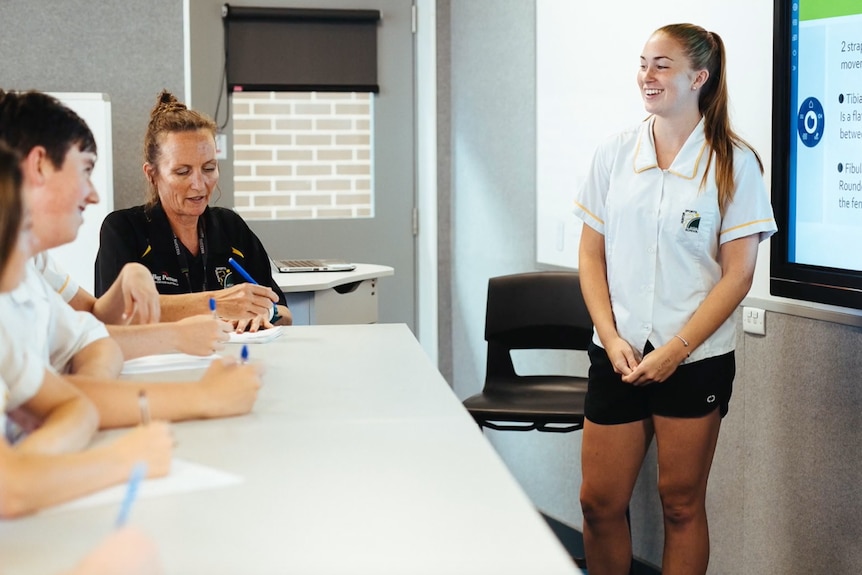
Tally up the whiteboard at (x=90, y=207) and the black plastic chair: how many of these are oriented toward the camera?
2

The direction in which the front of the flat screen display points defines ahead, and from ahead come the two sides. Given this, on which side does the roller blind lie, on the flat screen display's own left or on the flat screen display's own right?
on the flat screen display's own right

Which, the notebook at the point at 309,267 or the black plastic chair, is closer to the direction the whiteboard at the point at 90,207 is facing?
the black plastic chair

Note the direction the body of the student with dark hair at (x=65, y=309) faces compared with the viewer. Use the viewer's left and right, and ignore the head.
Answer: facing to the right of the viewer

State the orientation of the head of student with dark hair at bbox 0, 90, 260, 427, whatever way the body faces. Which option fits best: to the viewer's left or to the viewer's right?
to the viewer's right

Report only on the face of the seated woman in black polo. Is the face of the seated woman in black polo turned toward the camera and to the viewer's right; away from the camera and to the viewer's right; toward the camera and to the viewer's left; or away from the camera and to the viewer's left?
toward the camera and to the viewer's right

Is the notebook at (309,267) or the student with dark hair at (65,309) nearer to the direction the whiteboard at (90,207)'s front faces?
the student with dark hair

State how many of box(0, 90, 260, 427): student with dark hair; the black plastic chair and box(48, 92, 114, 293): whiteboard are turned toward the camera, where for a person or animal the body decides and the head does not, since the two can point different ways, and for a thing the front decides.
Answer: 2

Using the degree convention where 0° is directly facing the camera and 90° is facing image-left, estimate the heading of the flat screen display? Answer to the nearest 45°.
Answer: approximately 45°

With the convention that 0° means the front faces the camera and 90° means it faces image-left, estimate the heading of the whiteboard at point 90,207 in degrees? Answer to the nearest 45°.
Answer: approximately 0°
